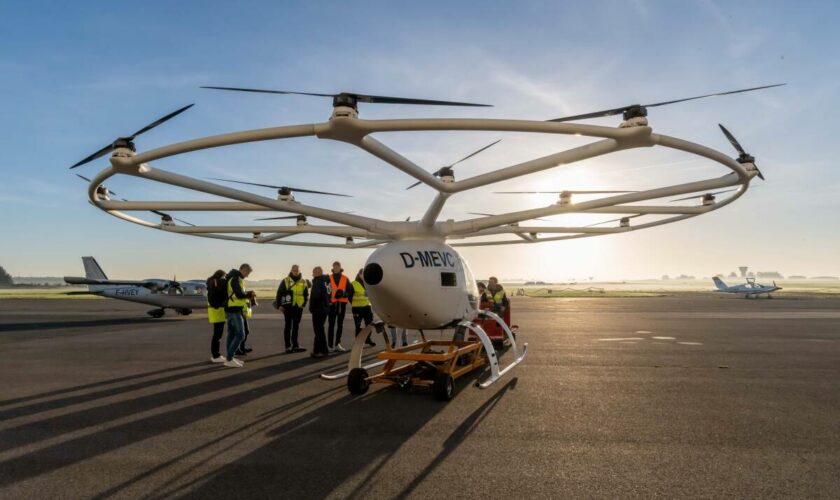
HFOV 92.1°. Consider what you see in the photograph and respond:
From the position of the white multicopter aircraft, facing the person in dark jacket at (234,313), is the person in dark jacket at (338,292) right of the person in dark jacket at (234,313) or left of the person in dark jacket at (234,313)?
right

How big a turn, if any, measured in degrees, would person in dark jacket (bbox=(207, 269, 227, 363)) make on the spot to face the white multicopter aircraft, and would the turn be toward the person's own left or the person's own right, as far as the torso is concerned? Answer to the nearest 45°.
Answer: approximately 45° to the person's own right

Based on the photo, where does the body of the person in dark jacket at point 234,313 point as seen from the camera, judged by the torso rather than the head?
to the viewer's right

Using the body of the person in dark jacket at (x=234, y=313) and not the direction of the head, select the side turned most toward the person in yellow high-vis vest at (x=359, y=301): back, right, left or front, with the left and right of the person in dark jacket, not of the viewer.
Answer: front
